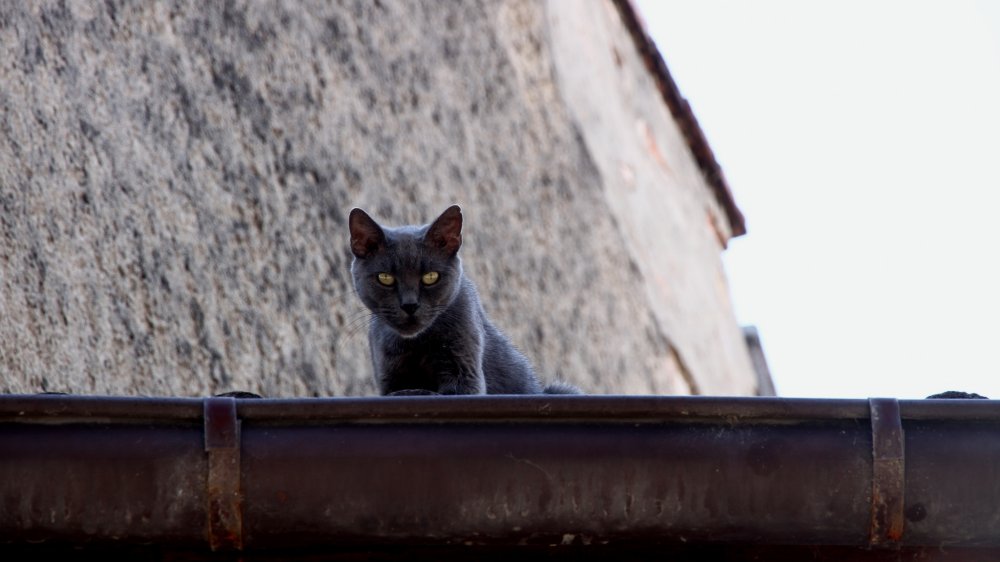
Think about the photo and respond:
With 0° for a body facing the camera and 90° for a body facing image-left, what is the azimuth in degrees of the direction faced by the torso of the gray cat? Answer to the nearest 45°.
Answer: approximately 45°
